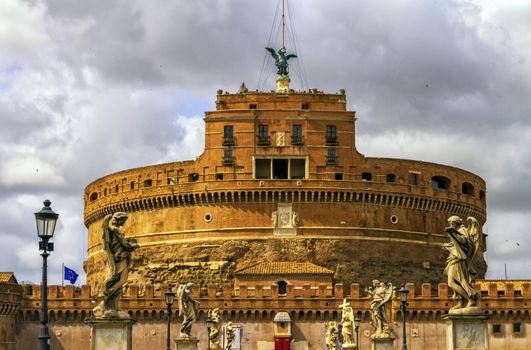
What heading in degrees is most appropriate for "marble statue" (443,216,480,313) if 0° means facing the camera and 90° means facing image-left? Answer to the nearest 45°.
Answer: approximately 45°

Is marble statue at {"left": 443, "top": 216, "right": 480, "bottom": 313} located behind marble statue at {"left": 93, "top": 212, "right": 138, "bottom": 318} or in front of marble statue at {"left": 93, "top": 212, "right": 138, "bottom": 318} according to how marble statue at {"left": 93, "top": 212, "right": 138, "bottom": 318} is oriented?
in front

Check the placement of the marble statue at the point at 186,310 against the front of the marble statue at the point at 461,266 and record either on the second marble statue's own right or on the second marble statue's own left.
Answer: on the second marble statue's own right

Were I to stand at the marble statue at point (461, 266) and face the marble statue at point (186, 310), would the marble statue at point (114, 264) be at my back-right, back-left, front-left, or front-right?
front-left

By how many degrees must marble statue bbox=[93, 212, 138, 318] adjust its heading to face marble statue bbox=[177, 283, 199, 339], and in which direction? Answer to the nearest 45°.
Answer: approximately 90° to its left

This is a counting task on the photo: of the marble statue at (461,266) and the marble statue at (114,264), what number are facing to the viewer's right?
1

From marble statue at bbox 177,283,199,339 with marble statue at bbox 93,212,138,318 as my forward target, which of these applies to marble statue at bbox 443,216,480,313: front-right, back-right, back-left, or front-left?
front-left

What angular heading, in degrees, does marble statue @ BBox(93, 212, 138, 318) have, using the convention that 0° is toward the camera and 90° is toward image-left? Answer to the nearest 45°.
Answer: approximately 270°

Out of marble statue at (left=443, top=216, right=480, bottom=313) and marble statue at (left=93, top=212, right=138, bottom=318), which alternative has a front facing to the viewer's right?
marble statue at (left=93, top=212, right=138, bottom=318)

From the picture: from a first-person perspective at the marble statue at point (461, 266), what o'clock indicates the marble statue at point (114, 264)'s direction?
the marble statue at point (114, 264) is roughly at 1 o'clock from the marble statue at point (461, 266).

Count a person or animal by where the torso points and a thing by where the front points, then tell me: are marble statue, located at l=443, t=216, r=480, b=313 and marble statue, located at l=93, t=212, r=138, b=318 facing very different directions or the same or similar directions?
very different directions
